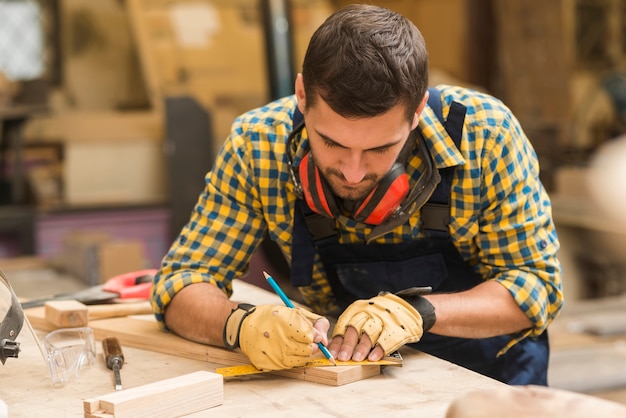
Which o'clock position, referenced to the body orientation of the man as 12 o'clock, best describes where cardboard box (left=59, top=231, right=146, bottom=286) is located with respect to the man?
The cardboard box is roughly at 5 o'clock from the man.

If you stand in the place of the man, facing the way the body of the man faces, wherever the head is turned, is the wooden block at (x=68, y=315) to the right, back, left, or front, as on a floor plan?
right

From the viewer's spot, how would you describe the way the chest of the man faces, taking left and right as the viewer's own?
facing the viewer

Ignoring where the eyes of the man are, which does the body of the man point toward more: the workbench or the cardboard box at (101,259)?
the workbench

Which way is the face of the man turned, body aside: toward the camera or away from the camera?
toward the camera

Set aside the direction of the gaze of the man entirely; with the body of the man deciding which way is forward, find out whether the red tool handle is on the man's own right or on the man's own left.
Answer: on the man's own right

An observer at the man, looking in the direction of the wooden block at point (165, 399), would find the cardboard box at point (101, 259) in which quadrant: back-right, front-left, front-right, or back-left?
back-right

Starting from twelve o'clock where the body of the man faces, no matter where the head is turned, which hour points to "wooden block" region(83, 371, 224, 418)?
The wooden block is roughly at 1 o'clock from the man.

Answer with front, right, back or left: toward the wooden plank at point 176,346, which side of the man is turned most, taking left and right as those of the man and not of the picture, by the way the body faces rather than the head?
right
